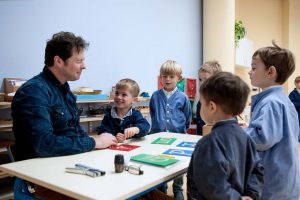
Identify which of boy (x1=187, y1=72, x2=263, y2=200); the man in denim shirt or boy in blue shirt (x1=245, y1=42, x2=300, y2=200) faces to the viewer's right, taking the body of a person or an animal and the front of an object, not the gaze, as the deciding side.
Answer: the man in denim shirt

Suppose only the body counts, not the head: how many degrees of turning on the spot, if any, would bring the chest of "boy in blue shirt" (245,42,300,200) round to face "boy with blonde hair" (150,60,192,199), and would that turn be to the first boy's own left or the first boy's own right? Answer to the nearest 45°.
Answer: approximately 45° to the first boy's own right

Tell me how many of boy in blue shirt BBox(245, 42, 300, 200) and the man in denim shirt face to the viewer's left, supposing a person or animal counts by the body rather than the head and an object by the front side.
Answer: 1

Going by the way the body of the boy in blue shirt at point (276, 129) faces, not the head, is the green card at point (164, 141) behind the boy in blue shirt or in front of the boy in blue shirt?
in front

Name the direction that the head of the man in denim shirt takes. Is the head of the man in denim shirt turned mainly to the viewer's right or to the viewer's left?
to the viewer's right

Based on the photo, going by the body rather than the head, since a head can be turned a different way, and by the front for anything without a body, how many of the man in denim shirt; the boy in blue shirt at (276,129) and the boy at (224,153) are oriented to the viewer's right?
1

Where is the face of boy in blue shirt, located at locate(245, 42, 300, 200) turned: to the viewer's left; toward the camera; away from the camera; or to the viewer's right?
to the viewer's left

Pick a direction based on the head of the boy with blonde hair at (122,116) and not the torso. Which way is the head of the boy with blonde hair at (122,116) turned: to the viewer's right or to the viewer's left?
to the viewer's left

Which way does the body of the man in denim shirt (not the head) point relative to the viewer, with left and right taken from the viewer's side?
facing to the right of the viewer

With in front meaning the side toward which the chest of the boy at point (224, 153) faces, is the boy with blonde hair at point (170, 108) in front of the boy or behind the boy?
in front

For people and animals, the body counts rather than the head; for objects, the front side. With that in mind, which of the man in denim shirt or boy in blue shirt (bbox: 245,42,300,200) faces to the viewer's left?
the boy in blue shirt

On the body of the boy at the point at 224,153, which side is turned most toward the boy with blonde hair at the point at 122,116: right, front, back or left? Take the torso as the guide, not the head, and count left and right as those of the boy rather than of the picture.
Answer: front

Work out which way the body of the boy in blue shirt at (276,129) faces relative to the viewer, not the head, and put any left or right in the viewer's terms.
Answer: facing to the left of the viewer

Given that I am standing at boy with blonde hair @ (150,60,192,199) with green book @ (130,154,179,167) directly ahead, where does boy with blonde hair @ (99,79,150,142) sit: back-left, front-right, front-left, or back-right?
front-right
